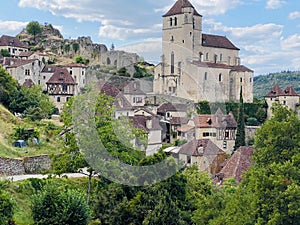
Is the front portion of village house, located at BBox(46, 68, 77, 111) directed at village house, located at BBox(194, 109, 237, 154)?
no

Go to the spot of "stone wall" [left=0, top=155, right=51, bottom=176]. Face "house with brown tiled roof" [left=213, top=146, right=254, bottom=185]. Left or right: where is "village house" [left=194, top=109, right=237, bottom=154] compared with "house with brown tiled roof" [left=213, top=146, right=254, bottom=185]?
left

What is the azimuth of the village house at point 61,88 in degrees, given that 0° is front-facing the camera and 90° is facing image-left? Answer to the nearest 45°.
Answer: approximately 0°

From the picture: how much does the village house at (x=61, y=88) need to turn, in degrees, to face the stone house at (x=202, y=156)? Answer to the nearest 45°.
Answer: approximately 45° to its left

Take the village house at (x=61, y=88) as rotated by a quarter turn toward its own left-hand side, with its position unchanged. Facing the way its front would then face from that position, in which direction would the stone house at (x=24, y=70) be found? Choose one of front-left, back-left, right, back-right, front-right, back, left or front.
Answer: back-left

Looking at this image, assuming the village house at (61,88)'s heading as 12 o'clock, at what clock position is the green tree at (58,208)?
The green tree is roughly at 12 o'clock from the village house.

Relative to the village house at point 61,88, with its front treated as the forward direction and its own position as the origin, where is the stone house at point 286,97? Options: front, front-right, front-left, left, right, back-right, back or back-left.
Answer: left

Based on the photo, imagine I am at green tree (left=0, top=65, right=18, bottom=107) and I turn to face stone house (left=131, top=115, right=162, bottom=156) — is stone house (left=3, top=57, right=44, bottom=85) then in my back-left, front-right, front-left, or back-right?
back-left

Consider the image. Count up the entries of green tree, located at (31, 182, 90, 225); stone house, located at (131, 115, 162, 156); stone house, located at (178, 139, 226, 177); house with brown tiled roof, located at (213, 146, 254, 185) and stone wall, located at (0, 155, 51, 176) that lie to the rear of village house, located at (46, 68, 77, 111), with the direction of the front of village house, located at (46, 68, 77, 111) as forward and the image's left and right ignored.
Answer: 0

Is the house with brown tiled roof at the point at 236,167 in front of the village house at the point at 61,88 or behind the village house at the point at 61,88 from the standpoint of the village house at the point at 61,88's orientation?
in front

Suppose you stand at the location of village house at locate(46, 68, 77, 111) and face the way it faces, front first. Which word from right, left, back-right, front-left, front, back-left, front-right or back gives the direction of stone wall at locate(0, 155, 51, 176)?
front

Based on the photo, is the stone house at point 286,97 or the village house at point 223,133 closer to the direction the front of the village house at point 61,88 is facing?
the village house

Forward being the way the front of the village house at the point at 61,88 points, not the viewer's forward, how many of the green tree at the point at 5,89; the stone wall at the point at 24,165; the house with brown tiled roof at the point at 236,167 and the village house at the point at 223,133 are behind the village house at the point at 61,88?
0

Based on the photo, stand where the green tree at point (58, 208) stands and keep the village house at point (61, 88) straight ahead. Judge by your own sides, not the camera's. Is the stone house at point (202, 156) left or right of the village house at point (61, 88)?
right
